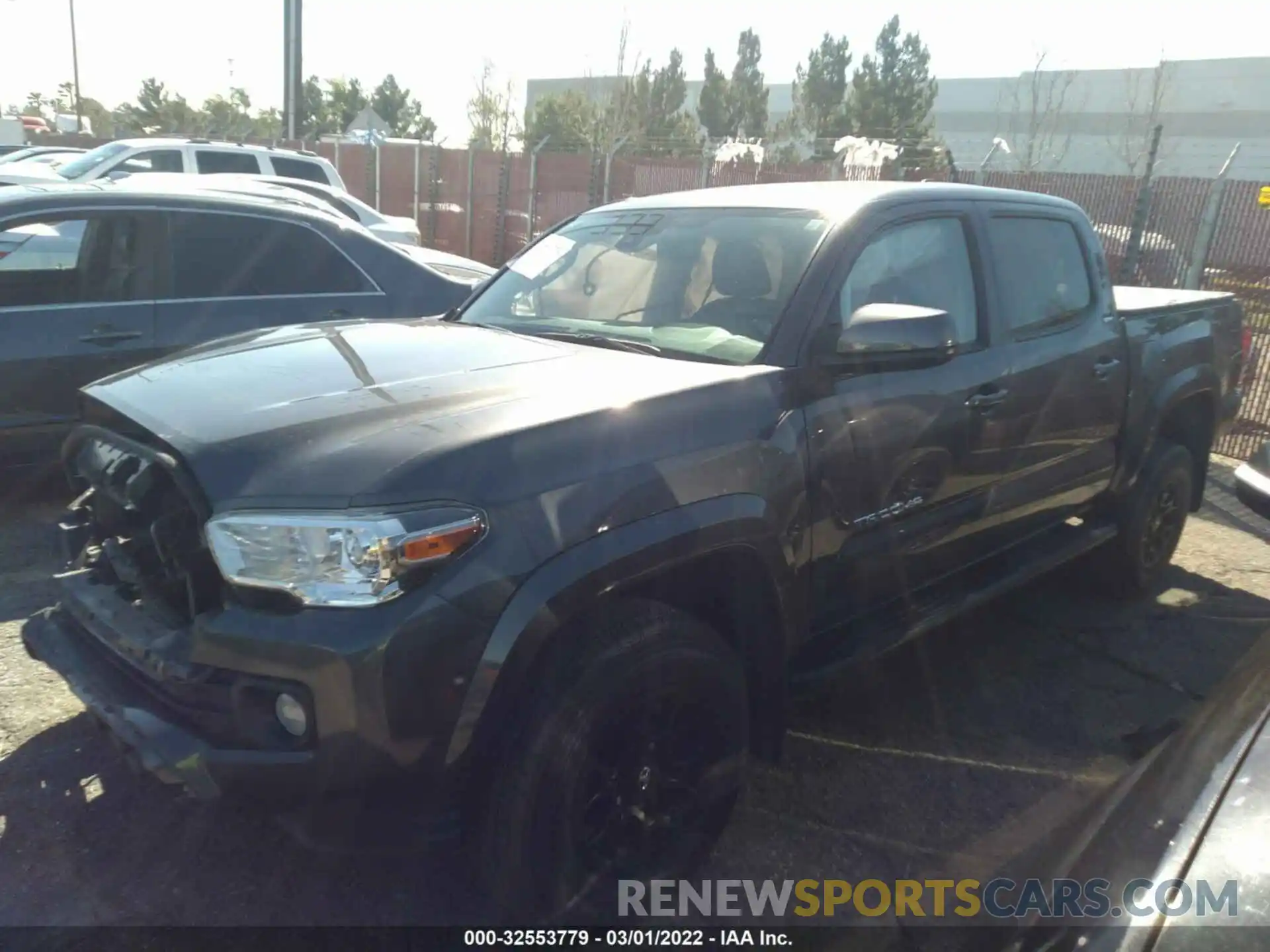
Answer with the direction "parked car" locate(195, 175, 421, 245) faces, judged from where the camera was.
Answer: facing to the left of the viewer

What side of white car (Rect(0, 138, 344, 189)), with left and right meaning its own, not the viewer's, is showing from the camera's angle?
left

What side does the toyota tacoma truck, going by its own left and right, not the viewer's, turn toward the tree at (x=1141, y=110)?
back

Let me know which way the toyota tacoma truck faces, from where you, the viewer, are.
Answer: facing the viewer and to the left of the viewer

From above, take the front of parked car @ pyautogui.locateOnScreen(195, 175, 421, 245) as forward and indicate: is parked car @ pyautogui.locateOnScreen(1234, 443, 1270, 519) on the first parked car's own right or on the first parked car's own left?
on the first parked car's own left
